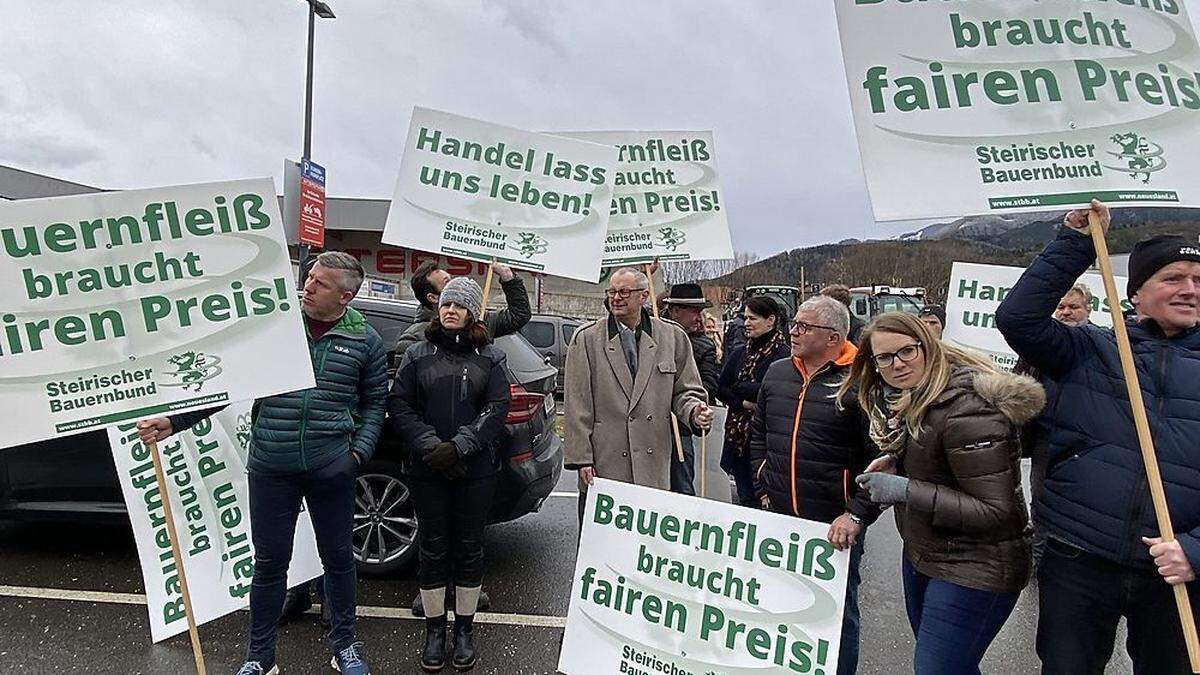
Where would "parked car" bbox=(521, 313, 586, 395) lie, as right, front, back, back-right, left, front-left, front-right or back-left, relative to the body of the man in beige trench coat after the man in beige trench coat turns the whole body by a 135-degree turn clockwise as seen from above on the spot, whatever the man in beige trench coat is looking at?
front-right

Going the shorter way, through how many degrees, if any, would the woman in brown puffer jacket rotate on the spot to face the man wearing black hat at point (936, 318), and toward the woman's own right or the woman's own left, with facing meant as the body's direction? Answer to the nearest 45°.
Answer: approximately 135° to the woman's own right

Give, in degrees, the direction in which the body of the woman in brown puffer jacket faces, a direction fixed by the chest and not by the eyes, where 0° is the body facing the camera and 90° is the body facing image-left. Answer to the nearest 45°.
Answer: approximately 45°

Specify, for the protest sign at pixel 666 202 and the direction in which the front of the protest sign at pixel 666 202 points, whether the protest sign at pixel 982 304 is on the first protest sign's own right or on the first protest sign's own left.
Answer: on the first protest sign's own left

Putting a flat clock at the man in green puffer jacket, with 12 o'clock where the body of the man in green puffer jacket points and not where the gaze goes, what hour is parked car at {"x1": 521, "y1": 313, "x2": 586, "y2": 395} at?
The parked car is roughly at 7 o'clock from the man in green puffer jacket.

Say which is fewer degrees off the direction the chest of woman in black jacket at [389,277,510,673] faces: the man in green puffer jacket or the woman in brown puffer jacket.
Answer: the woman in brown puffer jacket

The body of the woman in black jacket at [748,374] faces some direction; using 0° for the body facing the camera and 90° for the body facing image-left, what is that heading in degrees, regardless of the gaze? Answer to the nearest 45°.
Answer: approximately 45°
